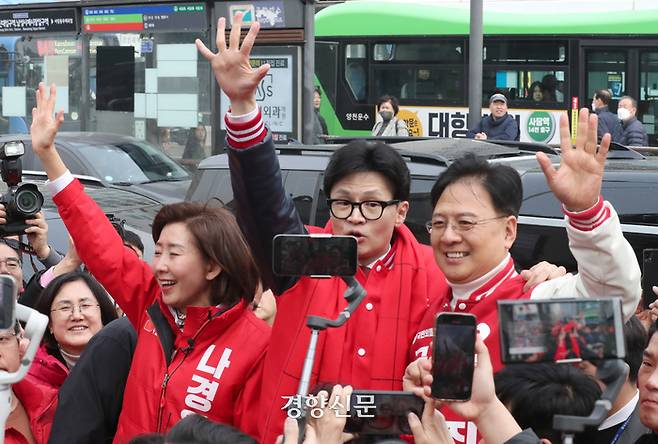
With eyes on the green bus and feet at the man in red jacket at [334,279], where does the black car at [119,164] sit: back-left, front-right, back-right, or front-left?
front-left

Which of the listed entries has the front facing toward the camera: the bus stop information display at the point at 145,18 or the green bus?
the bus stop information display

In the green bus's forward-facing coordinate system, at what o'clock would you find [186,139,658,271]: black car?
The black car is roughly at 3 o'clock from the green bus.

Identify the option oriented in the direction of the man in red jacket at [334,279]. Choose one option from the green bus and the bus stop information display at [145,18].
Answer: the bus stop information display

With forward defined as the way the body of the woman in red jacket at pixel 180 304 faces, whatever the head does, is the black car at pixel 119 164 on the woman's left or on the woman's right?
on the woman's right

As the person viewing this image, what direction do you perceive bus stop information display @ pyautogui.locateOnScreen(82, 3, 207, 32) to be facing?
facing the viewer

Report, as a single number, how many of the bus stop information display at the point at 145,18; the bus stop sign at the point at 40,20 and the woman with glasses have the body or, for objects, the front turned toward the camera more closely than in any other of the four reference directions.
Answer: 3

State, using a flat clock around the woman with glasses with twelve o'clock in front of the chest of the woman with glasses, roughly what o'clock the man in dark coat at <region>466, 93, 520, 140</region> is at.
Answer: The man in dark coat is roughly at 7 o'clock from the woman with glasses.

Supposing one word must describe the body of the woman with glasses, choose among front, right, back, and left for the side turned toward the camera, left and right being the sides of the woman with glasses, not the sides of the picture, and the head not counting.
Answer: front

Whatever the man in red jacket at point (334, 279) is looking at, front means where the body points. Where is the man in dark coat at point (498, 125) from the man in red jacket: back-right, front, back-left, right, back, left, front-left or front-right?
back

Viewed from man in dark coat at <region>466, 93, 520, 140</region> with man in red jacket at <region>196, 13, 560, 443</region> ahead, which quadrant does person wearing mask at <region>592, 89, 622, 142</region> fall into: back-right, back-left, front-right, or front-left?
back-left

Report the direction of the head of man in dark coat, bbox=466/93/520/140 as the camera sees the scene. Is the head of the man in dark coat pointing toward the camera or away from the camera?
toward the camera

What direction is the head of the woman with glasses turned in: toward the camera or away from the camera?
toward the camera
